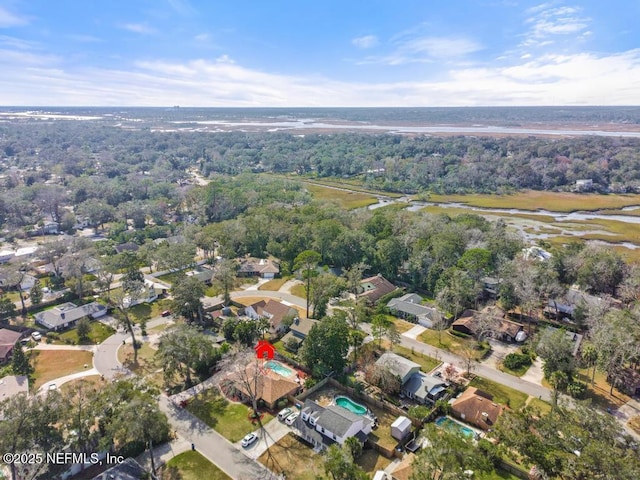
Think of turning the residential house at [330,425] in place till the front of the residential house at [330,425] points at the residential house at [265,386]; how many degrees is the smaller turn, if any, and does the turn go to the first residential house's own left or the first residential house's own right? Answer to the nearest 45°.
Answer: approximately 90° to the first residential house's own right

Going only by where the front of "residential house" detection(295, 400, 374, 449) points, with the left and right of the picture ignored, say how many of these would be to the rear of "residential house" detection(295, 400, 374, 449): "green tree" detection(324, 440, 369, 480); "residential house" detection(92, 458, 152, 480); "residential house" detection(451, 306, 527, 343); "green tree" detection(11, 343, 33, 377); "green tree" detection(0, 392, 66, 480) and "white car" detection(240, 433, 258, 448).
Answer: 1

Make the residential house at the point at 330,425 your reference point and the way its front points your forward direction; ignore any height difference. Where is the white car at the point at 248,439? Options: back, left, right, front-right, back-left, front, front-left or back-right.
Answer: front-right

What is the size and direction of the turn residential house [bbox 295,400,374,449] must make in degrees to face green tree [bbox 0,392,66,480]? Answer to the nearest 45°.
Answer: approximately 45° to its right

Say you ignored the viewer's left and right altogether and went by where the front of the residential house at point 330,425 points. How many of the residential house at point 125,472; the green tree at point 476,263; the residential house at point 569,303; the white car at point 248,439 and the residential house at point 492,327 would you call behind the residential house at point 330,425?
3

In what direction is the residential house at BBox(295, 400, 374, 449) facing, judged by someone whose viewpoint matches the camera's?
facing the viewer and to the left of the viewer

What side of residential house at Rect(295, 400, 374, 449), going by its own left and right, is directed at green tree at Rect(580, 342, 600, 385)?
back

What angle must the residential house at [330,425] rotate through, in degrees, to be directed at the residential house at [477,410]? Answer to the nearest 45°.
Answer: approximately 135° to its left

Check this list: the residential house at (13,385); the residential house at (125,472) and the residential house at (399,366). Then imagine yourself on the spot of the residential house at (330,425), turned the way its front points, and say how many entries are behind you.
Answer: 1

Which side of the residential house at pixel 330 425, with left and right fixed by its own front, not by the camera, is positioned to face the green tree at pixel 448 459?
left

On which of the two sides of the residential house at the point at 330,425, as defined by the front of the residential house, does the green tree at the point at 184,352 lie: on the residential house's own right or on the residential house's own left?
on the residential house's own right

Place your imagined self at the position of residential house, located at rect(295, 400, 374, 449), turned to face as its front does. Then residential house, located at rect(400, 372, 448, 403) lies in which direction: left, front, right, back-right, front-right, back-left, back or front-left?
back

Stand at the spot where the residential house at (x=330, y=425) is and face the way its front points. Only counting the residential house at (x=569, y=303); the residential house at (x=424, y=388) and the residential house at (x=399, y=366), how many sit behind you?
3

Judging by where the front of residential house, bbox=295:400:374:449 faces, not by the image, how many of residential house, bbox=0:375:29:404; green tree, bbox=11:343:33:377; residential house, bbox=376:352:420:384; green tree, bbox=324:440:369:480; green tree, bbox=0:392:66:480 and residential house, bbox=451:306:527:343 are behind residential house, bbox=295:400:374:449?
2

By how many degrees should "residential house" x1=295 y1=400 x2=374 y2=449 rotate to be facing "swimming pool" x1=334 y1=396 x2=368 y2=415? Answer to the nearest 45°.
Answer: approximately 135° to its right

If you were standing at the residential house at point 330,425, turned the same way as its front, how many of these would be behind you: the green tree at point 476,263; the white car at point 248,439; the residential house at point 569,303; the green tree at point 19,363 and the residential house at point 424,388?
3

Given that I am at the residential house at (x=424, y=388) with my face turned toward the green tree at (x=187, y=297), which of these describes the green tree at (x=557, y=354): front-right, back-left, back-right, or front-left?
back-right

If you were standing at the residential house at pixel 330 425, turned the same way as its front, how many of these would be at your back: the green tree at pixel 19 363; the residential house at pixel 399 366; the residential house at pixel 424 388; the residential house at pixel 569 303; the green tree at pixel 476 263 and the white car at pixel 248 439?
4

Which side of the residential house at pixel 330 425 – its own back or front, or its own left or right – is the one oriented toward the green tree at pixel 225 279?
right

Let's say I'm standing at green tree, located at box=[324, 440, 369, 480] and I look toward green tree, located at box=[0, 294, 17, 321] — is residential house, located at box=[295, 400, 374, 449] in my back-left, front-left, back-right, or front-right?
front-right
